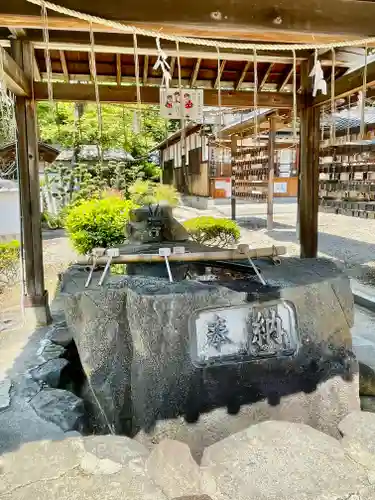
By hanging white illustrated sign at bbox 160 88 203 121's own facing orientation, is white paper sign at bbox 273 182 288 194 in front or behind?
behind

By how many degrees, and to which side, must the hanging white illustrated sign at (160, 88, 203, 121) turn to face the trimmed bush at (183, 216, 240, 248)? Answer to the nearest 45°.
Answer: approximately 180°

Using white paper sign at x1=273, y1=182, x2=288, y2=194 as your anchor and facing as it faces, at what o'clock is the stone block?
The stone block is roughly at 12 o'clock from the white paper sign.

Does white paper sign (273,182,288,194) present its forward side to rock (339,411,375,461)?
yes

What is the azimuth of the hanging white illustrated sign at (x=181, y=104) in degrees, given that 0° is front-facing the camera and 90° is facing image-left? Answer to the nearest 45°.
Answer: approximately 0°

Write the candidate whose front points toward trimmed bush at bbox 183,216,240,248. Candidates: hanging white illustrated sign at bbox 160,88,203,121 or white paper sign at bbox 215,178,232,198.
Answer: the white paper sign

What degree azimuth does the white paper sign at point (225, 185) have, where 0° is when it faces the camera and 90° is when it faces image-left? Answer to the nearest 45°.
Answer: approximately 0°

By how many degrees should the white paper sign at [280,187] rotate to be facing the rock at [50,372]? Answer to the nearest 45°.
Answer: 0° — it already faces it
